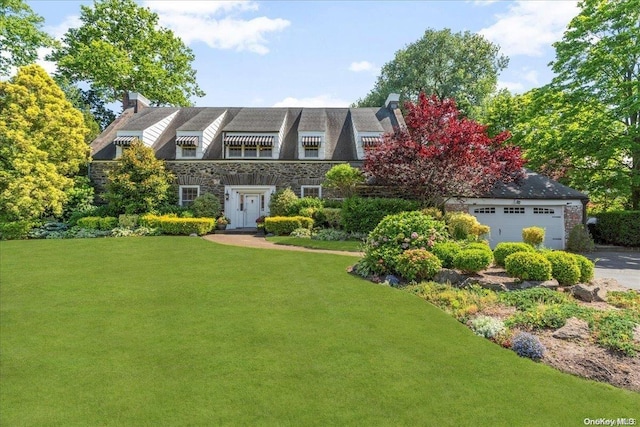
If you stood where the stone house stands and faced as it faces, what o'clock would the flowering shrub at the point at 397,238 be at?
The flowering shrub is roughly at 11 o'clock from the stone house.

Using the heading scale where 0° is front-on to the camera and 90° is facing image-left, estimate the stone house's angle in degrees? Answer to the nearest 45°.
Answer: approximately 0°

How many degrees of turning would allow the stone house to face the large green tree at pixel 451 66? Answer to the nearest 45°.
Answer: approximately 135° to its left

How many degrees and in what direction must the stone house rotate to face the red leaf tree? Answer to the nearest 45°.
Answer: approximately 45° to its left

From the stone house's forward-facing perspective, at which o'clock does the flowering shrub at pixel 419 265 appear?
The flowering shrub is roughly at 11 o'clock from the stone house.

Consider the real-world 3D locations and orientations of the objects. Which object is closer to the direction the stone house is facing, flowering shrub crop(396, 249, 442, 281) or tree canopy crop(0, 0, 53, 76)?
the flowering shrub

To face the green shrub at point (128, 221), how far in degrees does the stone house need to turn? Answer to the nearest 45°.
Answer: approximately 45° to its right

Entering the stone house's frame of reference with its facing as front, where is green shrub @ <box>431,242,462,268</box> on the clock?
The green shrub is roughly at 11 o'clock from the stone house.

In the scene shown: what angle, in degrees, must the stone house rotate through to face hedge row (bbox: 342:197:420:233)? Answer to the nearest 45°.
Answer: approximately 45° to its left
